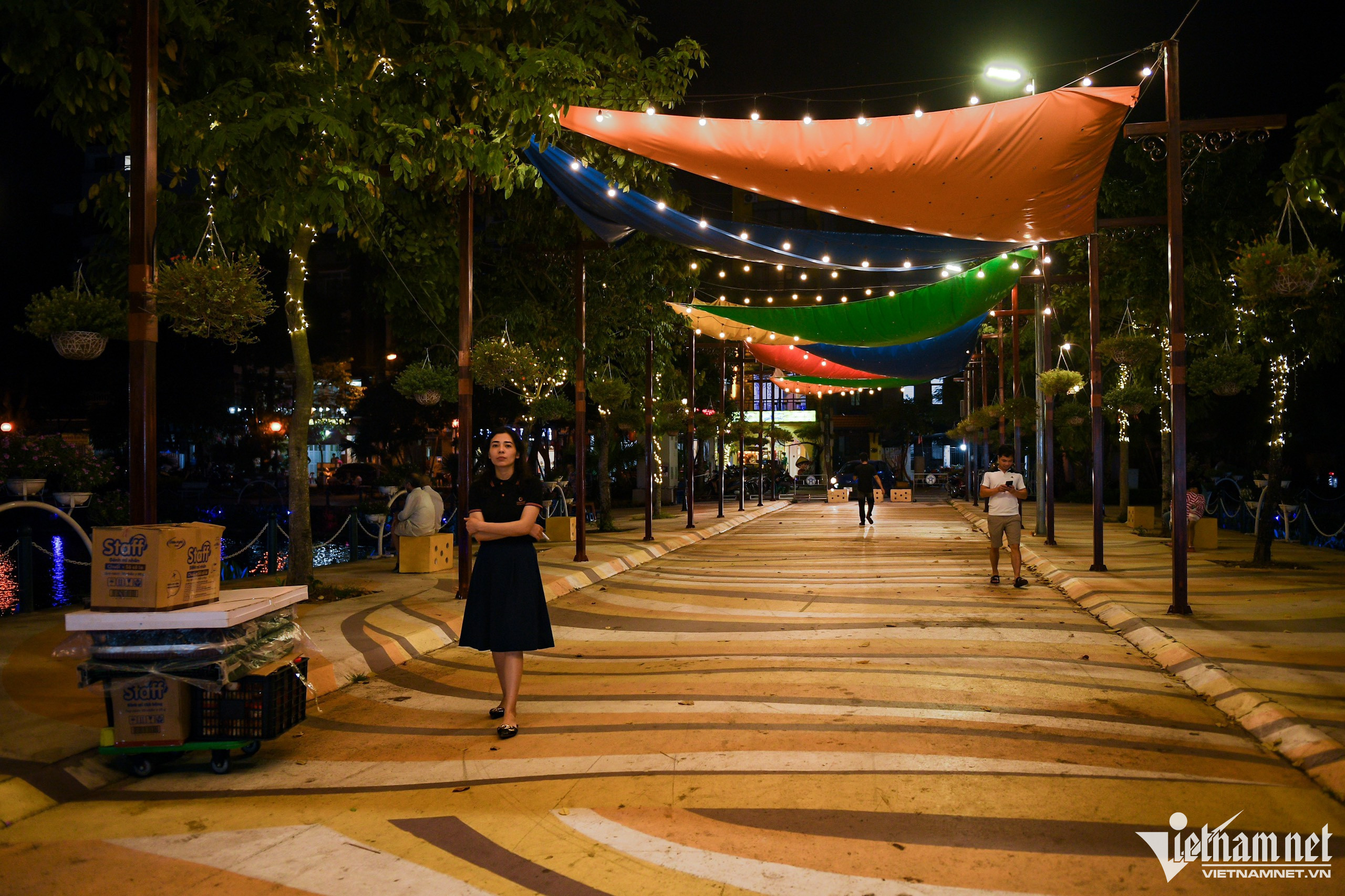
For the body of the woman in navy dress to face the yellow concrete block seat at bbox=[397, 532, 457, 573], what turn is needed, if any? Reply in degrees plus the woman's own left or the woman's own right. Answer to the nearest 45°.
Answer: approximately 180°

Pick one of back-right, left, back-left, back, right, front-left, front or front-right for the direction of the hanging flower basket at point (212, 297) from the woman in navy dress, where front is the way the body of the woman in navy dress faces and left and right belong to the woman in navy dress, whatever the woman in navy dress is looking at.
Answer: back-right

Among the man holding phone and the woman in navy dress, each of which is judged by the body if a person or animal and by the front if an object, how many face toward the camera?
2

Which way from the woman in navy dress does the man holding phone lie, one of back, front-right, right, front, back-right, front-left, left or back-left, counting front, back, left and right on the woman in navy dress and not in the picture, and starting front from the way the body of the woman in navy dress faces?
back-left

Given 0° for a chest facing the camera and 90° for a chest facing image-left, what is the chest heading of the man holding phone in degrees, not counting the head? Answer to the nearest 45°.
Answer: approximately 0°

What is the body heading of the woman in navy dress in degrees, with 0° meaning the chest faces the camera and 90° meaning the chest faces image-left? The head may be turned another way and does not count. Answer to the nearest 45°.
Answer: approximately 0°

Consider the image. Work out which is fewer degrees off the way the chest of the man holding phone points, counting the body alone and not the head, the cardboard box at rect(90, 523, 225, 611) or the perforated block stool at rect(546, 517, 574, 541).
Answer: the cardboard box

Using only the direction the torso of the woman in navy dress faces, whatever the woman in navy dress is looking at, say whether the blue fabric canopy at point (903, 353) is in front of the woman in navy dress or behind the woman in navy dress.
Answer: behind

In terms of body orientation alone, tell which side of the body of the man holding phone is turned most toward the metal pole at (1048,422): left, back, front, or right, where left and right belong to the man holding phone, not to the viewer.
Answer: back

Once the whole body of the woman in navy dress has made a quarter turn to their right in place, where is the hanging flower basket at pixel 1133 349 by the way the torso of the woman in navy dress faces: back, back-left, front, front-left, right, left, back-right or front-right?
back-right

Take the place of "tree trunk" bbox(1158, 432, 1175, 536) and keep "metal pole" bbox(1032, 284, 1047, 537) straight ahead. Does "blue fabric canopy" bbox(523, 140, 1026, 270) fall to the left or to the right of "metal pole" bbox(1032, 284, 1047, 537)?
left

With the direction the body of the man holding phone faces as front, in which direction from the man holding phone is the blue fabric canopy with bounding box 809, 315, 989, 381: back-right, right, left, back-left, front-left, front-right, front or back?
back
